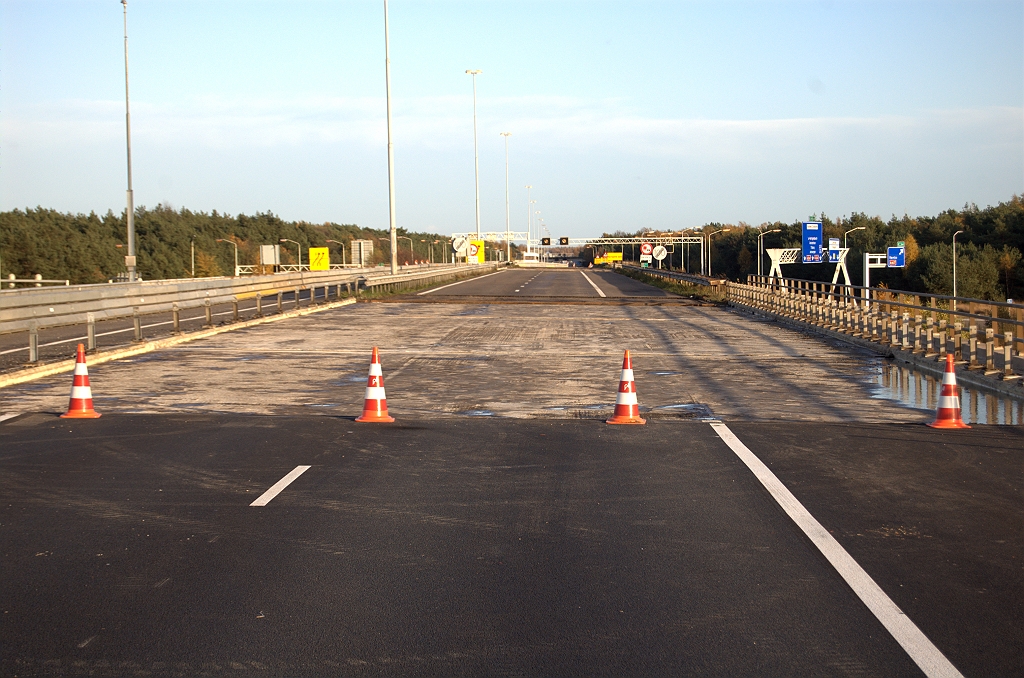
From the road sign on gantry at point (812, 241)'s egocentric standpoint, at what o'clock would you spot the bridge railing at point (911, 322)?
The bridge railing is roughly at 12 o'clock from the road sign on gantry.

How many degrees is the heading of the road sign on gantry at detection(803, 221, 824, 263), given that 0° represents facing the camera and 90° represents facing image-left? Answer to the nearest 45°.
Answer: approximately 0°

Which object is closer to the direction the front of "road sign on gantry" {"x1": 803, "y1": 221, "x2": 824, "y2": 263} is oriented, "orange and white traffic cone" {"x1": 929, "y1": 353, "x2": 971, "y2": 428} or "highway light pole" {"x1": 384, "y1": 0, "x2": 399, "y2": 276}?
the orange and white traffic cone

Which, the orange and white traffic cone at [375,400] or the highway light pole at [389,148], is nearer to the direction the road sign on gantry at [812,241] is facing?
the orange and white traffic cone

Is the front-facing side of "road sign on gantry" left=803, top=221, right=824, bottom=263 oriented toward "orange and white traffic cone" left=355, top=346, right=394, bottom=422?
yes

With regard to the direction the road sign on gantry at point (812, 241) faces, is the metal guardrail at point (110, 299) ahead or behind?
ahead

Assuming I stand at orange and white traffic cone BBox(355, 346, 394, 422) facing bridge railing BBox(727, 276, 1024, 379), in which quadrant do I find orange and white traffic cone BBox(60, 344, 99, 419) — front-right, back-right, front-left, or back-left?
back-left

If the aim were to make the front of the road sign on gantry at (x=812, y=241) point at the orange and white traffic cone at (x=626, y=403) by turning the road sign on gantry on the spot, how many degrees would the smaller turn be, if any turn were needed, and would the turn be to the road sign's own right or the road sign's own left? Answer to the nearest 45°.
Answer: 0° — it already faces it

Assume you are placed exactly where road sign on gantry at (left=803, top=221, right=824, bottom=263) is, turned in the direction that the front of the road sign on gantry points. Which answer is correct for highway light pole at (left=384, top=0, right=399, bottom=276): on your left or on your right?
on your right

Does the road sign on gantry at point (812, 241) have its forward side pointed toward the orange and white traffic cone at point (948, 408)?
yes
